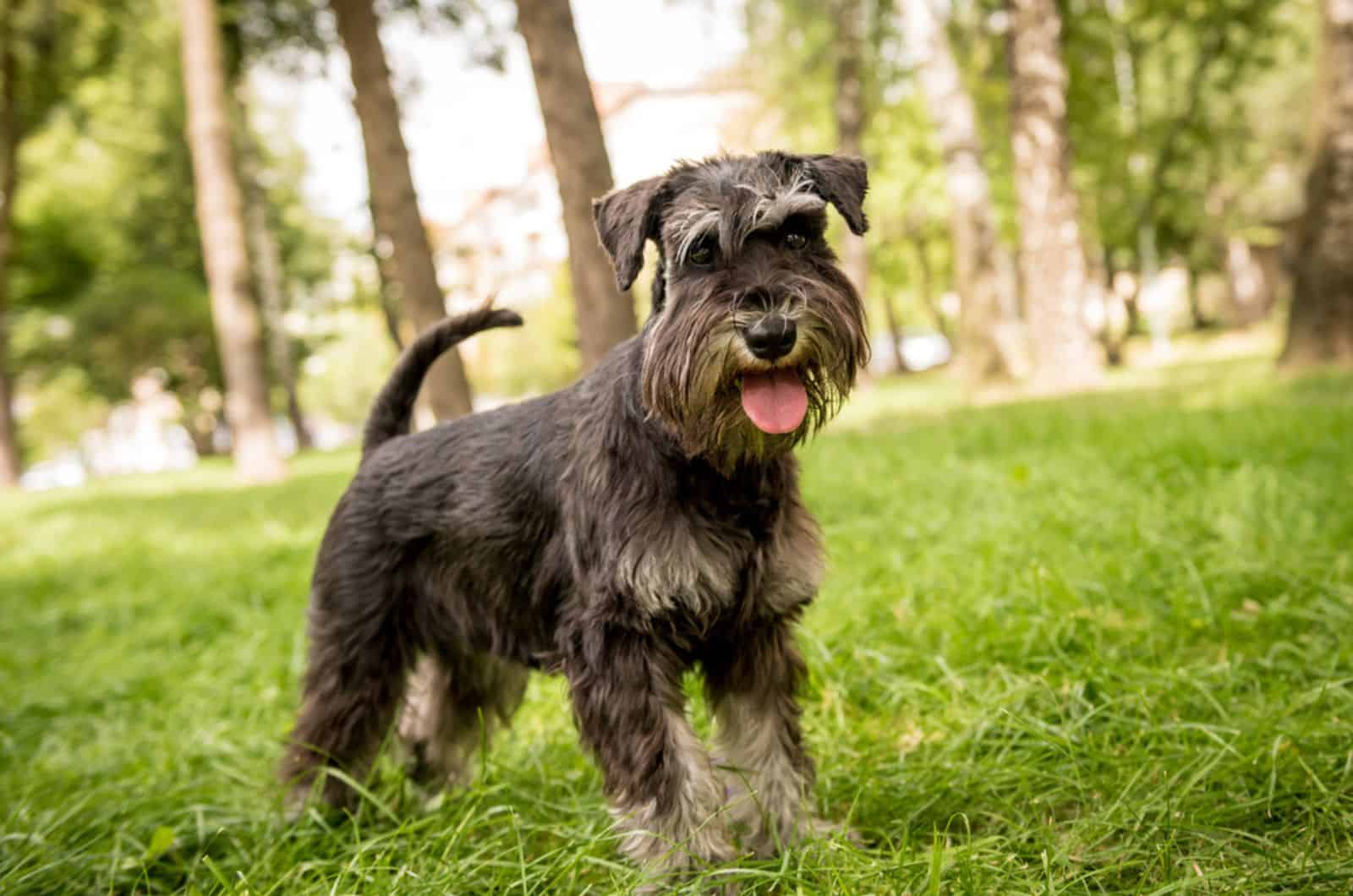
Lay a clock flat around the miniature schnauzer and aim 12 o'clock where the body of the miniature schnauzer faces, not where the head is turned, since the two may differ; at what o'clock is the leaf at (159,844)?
The leaf is roughly at 5 o'clock from the miniature schnauzer.

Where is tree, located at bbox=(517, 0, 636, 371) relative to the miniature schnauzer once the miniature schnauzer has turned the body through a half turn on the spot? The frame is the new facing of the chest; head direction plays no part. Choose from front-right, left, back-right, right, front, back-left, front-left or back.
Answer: front-right

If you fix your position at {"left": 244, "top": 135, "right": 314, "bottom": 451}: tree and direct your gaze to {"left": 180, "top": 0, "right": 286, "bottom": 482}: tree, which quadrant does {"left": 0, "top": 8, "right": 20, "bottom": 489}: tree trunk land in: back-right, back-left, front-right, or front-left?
front-right

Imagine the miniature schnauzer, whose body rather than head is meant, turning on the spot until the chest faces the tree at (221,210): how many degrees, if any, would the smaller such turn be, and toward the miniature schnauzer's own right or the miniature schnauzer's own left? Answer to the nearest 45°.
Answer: approximately 135° to the miniature schnauzer's own left

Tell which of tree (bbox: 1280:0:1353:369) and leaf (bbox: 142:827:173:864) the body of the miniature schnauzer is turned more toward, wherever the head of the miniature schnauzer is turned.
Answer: the tree

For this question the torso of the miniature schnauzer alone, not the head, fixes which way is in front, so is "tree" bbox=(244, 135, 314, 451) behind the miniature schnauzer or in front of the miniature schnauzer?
behind

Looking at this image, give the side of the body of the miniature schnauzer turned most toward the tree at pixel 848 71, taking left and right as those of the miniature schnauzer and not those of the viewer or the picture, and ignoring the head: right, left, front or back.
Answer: left

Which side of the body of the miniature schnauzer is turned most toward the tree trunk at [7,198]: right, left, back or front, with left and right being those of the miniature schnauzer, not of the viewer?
back

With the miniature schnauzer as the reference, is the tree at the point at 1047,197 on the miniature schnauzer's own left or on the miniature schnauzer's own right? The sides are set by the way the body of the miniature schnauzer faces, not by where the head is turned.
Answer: on the miniature schnauzer's own left

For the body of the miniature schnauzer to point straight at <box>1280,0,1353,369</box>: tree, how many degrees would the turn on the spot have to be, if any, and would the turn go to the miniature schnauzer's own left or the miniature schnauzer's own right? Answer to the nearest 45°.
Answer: approximately 90° to the miniature schnauzer's own left

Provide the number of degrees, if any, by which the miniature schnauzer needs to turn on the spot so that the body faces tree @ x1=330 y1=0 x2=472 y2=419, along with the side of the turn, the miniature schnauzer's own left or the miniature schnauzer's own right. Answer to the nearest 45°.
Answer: approximately 135° to the miniature schnauzer's own left

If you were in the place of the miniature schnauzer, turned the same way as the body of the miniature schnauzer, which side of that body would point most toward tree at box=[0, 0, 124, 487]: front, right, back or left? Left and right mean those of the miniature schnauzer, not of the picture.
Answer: back
